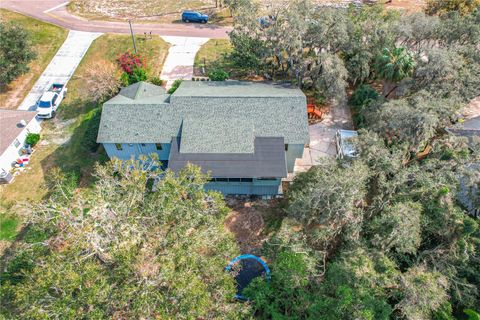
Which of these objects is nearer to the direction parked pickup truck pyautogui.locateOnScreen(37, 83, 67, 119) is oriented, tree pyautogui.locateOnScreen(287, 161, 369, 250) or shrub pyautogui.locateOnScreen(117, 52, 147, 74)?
the tree

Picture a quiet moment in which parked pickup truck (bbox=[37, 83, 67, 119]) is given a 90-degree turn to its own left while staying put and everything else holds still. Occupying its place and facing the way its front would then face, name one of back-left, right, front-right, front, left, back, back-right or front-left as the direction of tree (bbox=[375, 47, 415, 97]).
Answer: front

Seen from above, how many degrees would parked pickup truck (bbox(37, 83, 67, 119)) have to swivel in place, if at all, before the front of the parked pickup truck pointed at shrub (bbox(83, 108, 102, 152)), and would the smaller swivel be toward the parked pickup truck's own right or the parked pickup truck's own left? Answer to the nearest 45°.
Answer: approximately 45° to the parked pickup truck's own left

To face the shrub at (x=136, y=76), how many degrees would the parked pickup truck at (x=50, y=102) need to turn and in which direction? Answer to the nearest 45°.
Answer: approximately 135° to its left

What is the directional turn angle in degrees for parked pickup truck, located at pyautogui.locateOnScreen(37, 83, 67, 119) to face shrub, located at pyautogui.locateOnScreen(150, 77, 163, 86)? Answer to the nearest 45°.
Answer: approximately 135° to its left

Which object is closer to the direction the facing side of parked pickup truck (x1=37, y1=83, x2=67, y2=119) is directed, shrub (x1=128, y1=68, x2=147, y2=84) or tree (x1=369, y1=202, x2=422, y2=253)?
the tree

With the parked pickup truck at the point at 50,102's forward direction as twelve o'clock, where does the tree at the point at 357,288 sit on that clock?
The tree is roughly at 10 o'clock from the parked pickup truck.

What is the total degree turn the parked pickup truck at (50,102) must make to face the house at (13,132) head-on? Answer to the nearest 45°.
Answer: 0° — it already faces it

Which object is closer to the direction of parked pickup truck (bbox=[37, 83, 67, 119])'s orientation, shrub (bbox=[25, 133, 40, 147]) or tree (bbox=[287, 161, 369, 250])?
the shrub

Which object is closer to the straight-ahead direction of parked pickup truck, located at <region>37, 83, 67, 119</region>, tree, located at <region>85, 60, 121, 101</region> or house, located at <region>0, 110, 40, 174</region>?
the house

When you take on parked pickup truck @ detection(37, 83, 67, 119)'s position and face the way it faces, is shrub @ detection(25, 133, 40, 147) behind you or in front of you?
in front

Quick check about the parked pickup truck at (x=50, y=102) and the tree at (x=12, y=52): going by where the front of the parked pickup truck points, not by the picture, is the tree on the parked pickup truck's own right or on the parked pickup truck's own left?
on the parked pickup truck's own right

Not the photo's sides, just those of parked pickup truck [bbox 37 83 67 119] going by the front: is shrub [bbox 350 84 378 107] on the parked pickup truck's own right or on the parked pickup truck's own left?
on the parked pickup truck's own left

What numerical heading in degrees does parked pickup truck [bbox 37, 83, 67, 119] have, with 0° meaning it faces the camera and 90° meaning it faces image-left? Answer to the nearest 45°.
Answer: approximately 45°

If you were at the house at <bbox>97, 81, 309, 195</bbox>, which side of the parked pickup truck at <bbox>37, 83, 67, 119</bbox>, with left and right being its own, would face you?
left

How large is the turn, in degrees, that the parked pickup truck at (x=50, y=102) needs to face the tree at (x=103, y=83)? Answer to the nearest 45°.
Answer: approximately 90° to its left

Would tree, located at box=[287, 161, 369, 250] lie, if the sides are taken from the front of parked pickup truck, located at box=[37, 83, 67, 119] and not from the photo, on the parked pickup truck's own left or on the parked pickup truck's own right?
on the parked pickup truck's own left
